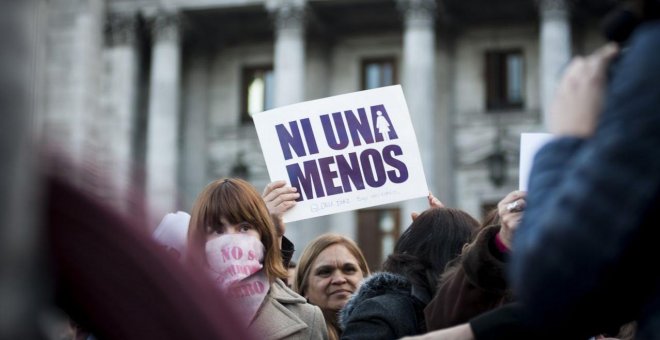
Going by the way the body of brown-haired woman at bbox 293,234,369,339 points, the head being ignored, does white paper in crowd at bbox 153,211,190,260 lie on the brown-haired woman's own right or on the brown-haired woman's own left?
on the brown-haired woman's own right

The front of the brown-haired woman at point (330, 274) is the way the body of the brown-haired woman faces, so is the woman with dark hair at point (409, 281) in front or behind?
in front

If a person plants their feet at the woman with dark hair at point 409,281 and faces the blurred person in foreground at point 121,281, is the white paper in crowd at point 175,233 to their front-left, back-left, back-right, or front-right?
front-right

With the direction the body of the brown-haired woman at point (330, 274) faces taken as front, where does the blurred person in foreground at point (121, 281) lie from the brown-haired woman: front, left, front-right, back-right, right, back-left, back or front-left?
front-right

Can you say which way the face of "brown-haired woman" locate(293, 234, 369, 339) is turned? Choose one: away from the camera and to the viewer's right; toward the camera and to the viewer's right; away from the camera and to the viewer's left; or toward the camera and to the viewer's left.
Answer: toward the camera and to the viewer's right

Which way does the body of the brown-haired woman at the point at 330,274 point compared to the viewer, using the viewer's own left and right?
facing the viewer and to the right of the viewer
